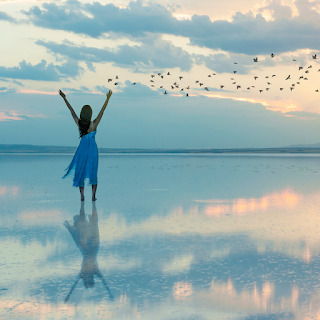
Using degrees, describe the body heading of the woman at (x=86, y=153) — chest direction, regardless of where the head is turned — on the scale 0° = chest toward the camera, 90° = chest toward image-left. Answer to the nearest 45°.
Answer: approximately 180°
